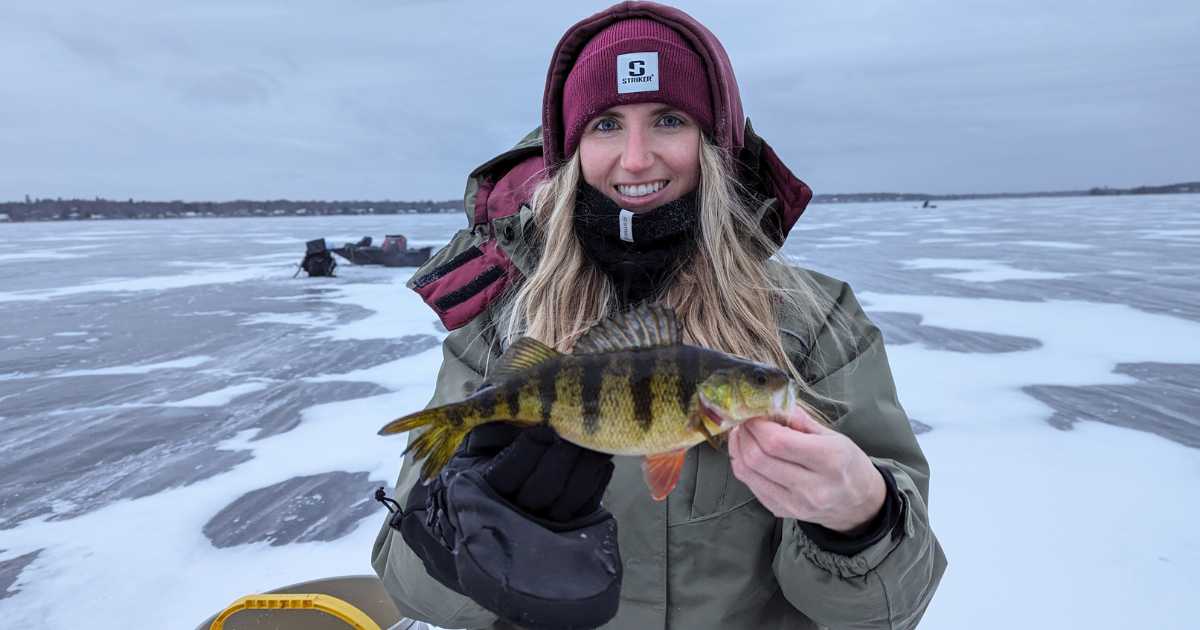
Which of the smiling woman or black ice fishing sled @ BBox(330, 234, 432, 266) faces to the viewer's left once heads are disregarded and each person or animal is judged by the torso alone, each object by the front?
the black ice fishing sled

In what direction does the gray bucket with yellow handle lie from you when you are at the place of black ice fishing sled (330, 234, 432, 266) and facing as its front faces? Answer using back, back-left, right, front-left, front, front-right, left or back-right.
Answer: left

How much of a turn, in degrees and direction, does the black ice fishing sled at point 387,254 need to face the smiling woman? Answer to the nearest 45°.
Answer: approximately 90° to its left

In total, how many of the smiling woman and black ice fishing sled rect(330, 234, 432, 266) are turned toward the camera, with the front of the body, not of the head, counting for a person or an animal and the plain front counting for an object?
1

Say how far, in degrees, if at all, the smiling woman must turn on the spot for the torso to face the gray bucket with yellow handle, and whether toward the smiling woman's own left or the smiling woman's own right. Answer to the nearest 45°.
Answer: approximately 90° to the smiling woman's own right

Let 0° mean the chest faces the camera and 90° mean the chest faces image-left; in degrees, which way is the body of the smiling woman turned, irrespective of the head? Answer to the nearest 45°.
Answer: approximately 0°

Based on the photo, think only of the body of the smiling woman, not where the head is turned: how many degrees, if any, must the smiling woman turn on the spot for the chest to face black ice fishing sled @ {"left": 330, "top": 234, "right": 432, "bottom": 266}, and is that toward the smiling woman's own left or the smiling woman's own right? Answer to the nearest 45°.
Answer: approximately 135° to the smiling woman's own right

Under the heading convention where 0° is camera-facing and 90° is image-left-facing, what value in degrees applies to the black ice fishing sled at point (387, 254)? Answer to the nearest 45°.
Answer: approximately 90°

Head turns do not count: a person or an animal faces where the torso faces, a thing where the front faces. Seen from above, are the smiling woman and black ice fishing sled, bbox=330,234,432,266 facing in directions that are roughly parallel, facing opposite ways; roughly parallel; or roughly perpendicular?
roughly perpendicular
